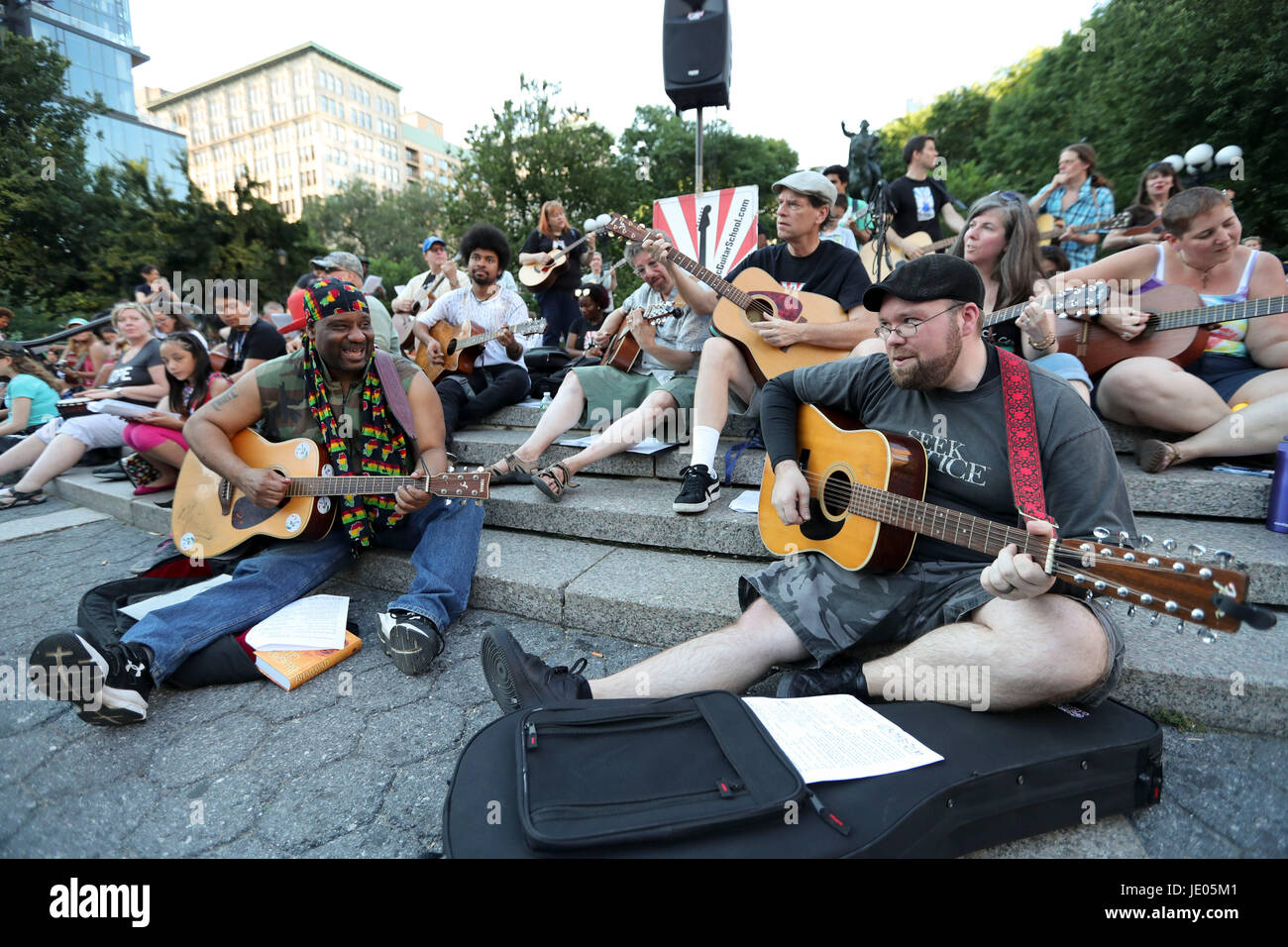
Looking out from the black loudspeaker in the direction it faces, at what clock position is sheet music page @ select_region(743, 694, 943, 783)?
The sheet music page is roughly at 12 o'clock from the black loudspeaker.

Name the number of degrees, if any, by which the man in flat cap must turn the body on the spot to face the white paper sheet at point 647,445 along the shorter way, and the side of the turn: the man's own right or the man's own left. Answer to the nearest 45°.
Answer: approximately 90° to the man's own right

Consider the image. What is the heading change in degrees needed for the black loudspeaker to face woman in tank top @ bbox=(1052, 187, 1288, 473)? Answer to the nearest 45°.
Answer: approximately 45° to its left

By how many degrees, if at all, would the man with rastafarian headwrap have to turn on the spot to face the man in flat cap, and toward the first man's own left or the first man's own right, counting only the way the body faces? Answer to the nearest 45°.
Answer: approximately 45° to the first man's own left

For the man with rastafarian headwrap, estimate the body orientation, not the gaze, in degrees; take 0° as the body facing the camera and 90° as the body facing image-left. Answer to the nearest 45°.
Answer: approximately 0°

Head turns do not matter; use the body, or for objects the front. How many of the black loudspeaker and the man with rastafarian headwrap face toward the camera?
2

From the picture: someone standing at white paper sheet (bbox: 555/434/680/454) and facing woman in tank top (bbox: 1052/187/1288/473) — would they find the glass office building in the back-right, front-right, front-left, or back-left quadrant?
back-left

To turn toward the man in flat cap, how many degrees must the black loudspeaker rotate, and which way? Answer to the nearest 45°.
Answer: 0° — it already faces them

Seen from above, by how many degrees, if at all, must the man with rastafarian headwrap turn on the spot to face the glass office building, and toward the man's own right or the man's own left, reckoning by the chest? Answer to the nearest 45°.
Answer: approximately 180°

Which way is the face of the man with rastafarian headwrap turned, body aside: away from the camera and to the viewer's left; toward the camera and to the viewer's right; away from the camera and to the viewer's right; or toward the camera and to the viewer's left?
toward the camera and to the viewer's right
